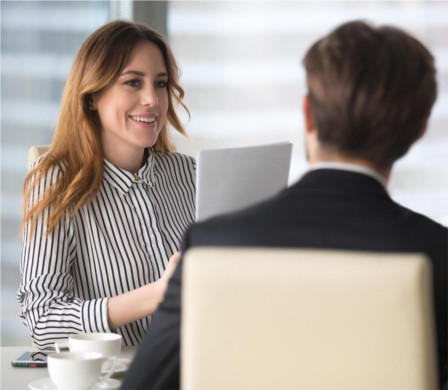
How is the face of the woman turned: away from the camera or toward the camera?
toward the camera

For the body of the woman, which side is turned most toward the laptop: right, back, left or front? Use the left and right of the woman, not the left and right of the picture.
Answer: left

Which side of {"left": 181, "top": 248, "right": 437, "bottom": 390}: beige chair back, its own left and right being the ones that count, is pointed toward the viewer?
back

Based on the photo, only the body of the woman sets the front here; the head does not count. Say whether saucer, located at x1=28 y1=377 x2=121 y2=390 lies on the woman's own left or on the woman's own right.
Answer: on the woman's own right

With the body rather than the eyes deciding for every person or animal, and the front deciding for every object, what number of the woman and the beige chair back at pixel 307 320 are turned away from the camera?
1

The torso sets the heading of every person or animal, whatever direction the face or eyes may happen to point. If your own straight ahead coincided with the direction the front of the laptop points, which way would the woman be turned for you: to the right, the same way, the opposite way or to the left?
the opposite way

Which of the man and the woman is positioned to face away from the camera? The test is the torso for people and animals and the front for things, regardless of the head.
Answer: the man

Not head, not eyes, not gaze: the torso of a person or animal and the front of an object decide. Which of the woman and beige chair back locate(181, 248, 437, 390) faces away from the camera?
the beige chair back

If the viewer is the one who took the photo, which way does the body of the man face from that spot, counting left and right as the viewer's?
facing away from the viewer

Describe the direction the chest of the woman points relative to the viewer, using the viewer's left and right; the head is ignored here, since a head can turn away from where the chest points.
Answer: facing the viewer and to the right of the viewer

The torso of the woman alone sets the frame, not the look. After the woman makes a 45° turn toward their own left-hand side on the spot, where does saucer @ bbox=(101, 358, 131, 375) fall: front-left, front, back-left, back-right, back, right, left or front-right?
right

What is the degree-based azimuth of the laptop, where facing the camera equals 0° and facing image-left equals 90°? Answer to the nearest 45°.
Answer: approximately 135°

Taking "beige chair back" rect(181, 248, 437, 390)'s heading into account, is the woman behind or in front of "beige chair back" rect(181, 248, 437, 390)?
in front

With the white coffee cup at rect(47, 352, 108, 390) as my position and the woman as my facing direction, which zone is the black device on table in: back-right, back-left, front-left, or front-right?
front-left
